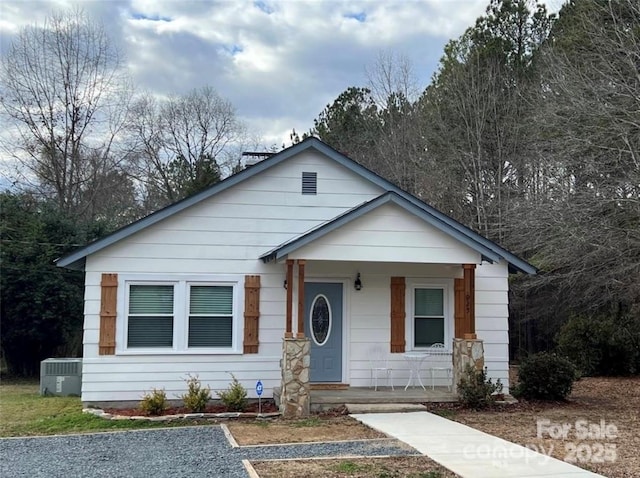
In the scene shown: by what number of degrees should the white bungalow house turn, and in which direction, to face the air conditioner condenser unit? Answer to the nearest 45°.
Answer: approximately 135° to its right

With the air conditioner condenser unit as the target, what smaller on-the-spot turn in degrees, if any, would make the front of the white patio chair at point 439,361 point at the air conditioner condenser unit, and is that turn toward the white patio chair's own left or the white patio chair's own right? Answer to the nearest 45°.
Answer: approximately 90° to the white patio chair's own right

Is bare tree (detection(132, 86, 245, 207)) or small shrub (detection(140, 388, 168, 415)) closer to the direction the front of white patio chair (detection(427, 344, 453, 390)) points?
the small shrub

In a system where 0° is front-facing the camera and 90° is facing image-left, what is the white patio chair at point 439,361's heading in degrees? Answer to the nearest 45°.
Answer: approximately 0°

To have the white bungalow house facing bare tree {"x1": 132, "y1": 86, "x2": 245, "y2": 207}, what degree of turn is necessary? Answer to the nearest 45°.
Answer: approximately 180°

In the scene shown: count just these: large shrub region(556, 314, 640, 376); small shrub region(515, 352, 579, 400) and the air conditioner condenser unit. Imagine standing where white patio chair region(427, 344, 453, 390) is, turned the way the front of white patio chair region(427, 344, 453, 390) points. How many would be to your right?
1

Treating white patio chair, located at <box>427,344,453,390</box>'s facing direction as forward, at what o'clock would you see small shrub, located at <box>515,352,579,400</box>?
The small shrub is roughly at 9 o'clock from the white patio chair.

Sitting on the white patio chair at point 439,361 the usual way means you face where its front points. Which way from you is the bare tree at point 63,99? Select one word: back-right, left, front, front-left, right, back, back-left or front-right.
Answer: back-right

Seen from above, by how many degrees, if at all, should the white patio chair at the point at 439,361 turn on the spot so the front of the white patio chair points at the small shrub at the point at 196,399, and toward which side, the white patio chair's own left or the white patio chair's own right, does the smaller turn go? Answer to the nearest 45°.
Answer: approximately 45° to the white patio chair's own right

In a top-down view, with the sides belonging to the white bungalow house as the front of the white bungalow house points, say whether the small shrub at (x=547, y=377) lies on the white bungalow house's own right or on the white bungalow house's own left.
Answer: on the white bungalow house's own left

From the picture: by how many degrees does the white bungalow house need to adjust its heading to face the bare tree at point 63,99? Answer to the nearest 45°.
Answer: approximately 135° to its right
